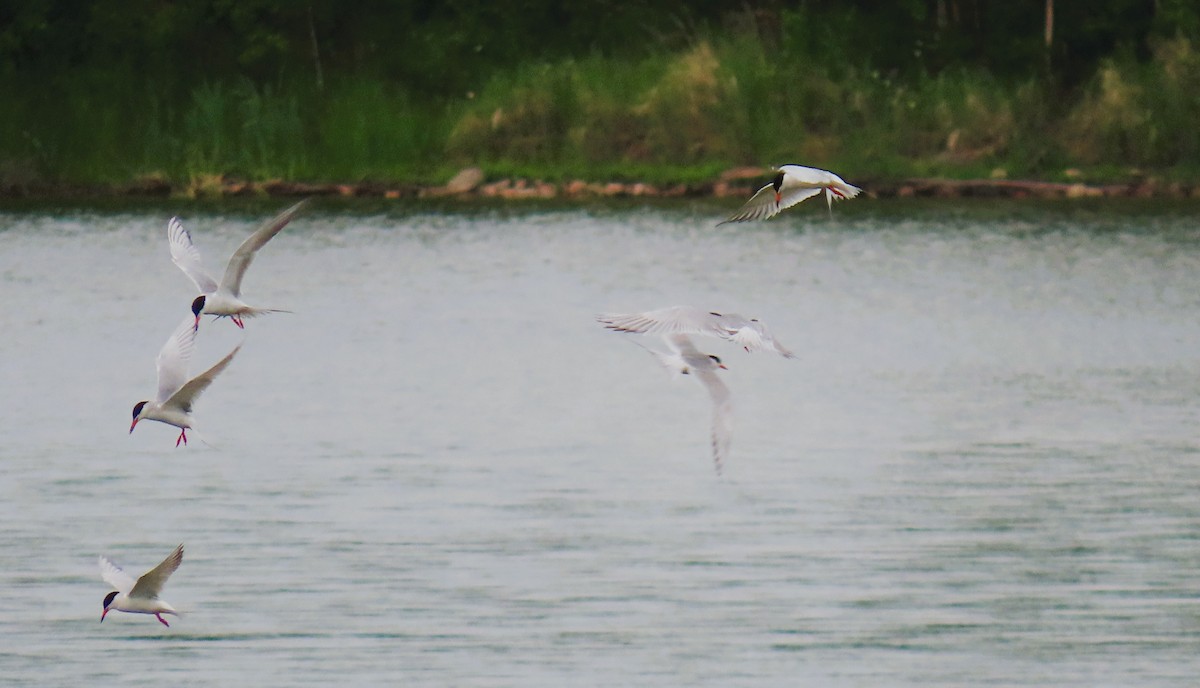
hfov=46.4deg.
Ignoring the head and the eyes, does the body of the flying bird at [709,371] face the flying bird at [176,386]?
no

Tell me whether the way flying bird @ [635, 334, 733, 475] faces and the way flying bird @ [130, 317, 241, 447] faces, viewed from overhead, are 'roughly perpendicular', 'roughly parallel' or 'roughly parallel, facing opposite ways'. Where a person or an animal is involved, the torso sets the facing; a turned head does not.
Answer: roughly parallel, facing opposite ways

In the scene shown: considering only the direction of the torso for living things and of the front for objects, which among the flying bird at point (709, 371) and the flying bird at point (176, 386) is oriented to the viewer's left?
the flying bird at point (176, 386)

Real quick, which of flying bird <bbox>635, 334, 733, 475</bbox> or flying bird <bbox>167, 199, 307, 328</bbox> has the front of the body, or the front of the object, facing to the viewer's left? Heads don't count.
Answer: flying bird <bbox>167, 199, 307, 328</bbox>

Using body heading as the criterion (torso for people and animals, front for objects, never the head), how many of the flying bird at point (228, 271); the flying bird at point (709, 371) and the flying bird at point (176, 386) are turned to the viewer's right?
1

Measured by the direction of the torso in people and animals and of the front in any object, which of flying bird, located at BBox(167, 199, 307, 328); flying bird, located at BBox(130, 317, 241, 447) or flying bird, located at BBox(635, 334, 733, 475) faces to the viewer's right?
flying bird, located at BBox(635, 334, 733, 475)

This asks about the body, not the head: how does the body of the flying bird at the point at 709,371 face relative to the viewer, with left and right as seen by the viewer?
facing to the right of the viewer

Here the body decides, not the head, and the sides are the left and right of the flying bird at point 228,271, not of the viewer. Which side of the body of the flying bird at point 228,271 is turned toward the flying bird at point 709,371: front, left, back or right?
back

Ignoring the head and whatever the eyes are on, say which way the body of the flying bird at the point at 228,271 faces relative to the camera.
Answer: to the viewer's left

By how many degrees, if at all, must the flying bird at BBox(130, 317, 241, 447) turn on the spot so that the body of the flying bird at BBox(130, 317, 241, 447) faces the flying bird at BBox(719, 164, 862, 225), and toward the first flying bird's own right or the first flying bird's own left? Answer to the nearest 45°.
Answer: approximately 180°

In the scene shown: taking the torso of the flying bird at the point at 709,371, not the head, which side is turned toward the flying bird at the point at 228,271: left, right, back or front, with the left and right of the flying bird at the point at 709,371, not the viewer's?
back

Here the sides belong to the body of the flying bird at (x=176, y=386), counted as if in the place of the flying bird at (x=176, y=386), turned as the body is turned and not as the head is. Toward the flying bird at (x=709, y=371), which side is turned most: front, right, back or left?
back

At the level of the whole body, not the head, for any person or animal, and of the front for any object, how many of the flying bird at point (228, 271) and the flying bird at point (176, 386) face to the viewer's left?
2

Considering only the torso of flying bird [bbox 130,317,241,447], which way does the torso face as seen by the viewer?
to the viewer's left
